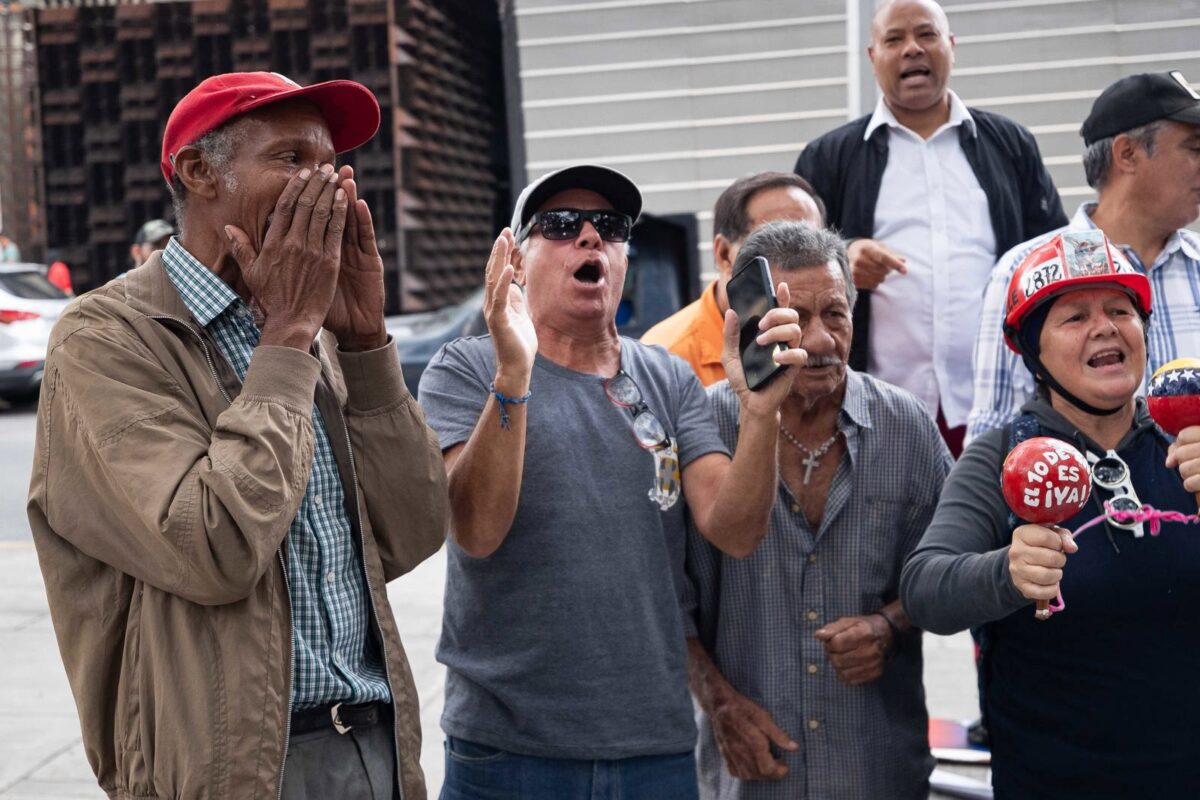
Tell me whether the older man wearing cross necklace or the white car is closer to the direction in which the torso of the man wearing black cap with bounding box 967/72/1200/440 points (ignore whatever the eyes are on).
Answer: the older man wearing cross necklace

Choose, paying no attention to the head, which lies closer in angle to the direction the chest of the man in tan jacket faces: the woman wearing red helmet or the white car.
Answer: the woman wearing red helmet

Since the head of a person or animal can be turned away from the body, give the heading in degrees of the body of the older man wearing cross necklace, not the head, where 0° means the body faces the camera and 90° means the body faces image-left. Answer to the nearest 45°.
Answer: approximately 0°

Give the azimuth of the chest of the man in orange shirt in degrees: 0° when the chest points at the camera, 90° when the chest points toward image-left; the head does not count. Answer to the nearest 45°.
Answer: approximately 315°

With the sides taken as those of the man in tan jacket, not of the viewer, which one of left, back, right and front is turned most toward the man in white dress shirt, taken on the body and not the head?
left

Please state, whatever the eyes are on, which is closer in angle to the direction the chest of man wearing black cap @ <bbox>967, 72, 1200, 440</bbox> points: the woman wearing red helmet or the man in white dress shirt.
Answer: the woman wearing red helmet

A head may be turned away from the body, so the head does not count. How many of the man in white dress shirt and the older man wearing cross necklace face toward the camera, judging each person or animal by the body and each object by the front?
2

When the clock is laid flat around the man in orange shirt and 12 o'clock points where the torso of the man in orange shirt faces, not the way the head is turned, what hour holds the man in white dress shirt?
The man in white dress shirt is roughly at 9 o'clock from the man in orange shirt.
